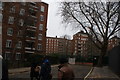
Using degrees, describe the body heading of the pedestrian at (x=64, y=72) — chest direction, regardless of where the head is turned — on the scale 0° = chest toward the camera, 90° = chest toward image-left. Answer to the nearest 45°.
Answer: approximately 135°

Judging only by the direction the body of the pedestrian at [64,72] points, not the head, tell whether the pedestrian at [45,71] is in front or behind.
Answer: in front
